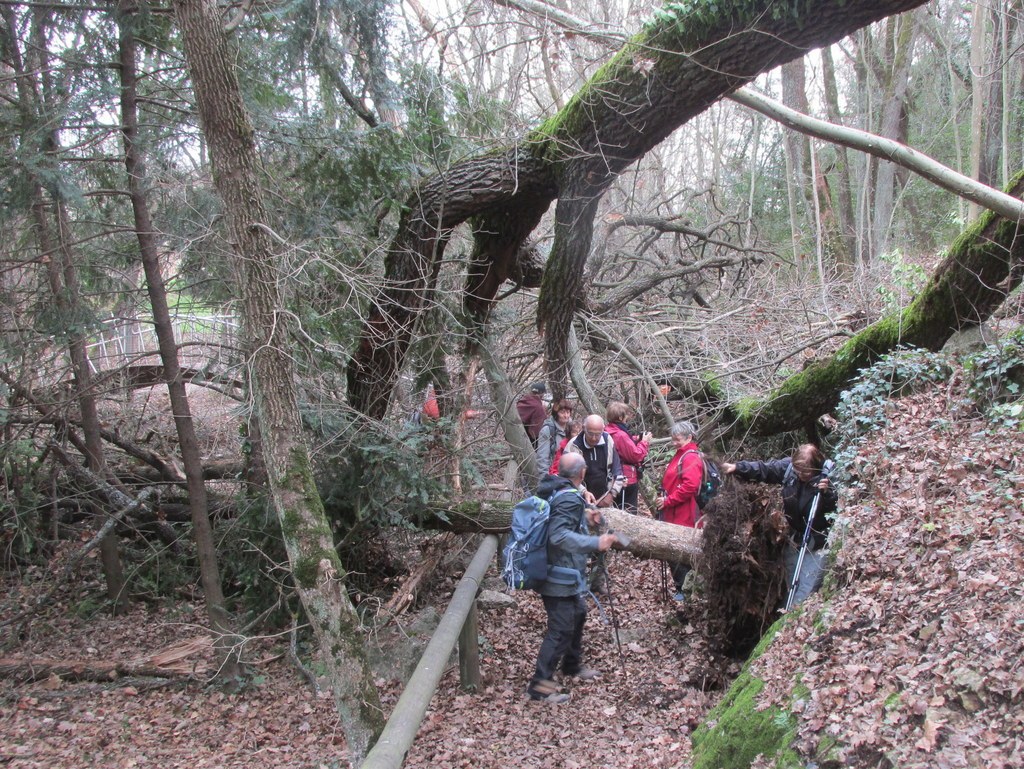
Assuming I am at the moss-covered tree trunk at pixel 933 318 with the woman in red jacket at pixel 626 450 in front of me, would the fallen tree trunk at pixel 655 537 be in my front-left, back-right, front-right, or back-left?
front-left

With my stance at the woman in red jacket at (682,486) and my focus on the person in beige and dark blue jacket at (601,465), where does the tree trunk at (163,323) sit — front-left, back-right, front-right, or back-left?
front-left

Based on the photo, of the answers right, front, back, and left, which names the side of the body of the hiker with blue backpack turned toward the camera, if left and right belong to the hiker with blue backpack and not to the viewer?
right

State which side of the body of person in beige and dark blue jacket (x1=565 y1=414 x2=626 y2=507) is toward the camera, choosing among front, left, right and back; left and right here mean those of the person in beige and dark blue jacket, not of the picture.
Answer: front

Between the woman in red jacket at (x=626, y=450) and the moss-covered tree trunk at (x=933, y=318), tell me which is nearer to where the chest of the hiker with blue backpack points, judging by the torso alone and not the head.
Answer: the moss-covered tree trunk

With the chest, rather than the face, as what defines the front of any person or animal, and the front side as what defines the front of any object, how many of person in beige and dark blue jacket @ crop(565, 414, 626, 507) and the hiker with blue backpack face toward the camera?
1

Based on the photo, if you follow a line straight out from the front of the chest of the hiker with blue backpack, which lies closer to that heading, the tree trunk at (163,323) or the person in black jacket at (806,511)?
the person in black jacket

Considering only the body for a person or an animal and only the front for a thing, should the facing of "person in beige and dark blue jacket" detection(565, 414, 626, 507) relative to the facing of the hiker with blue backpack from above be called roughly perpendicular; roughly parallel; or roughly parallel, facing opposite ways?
roughly perpendicular

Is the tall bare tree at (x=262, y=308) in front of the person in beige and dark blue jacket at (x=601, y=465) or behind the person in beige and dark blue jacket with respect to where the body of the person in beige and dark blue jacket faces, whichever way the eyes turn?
in front

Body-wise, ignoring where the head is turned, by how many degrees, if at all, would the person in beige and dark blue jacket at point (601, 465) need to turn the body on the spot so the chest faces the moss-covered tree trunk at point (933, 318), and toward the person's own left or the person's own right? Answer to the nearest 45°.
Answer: approximately 90° to the person's own left

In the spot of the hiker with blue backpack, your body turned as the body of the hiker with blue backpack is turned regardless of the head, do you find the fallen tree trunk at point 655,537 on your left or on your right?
on your left

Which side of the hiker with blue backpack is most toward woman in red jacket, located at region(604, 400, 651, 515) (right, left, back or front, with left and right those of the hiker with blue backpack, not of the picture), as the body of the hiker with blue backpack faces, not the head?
left

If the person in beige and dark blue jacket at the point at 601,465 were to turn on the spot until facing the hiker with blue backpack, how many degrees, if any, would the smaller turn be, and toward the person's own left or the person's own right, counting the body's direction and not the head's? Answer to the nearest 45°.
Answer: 0° — they already face them

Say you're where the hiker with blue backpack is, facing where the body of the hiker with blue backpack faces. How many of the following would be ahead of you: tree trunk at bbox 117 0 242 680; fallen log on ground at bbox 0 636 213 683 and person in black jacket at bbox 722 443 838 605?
1

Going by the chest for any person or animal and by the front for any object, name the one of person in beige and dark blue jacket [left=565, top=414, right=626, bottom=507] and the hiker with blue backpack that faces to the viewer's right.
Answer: the hiker with blue backpack
